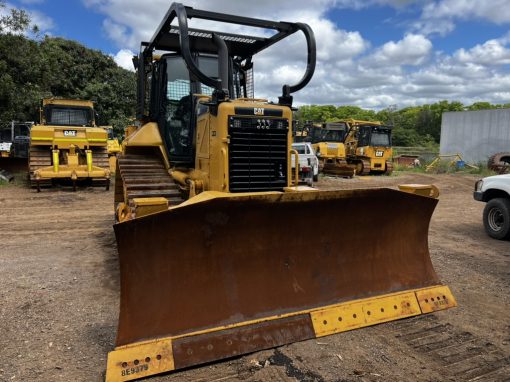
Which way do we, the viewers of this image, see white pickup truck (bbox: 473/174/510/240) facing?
facing to the left of the viewer

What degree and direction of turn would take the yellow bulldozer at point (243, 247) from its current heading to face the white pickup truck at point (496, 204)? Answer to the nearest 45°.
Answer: approximately 90° to its left

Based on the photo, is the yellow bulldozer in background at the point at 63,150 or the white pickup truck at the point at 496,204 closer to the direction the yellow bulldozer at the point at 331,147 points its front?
the white pickup truck

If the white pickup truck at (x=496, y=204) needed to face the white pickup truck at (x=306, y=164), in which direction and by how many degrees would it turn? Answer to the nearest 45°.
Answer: approximately 45° to its right

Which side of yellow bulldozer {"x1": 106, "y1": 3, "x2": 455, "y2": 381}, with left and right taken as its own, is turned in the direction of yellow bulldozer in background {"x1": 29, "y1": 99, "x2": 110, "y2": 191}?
back

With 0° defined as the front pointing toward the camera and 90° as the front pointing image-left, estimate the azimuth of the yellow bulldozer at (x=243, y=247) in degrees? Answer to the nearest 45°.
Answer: approximately 315°

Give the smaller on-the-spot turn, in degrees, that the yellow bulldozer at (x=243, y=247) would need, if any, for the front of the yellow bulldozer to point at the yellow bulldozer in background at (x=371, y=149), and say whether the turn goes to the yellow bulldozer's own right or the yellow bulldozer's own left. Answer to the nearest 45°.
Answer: approximately 135° to the yellow bulldozer's own left

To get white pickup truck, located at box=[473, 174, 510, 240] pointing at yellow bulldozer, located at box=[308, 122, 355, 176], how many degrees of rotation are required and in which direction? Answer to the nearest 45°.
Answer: approximately 45° to its right

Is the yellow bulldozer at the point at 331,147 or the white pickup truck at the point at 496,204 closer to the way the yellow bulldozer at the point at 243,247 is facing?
the white pickup truck

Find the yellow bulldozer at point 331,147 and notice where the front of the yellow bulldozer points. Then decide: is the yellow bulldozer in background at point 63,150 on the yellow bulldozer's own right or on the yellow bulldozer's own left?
on the yellow bulldozer's own right

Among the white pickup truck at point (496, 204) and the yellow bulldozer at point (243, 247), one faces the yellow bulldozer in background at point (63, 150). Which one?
the white pickup truck
